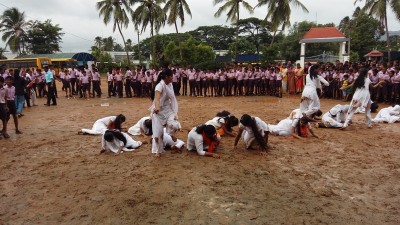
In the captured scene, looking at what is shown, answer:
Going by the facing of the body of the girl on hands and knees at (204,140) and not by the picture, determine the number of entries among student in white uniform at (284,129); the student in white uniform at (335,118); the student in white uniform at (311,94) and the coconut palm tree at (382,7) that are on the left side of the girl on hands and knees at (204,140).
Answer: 4

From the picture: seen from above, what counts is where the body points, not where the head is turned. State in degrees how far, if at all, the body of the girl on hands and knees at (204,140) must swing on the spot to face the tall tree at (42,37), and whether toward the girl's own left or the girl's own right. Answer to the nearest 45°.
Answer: approximately 180°

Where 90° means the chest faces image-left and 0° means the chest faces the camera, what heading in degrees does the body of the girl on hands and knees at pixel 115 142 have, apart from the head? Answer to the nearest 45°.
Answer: approximately 45°

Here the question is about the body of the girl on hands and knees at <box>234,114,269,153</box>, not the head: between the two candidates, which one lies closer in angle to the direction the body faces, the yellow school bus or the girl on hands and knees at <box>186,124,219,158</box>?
the girl on hands and knees

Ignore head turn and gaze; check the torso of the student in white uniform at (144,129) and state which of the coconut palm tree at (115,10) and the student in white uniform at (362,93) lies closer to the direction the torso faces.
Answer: the student in white uniform

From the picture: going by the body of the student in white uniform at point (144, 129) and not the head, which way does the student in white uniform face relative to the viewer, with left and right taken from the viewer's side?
facing to the right of the viewer

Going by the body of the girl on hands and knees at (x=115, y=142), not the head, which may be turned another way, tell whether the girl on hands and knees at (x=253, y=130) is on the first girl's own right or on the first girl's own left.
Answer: on the first girl's own left
